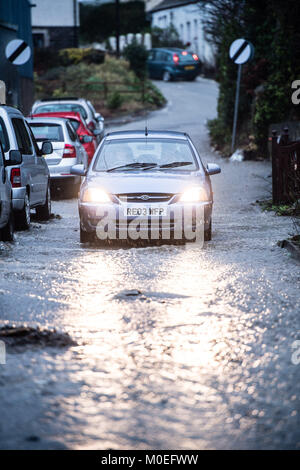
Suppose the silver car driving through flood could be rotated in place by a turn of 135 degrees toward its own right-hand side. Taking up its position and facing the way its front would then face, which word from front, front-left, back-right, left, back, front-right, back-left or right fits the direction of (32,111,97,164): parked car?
front-right

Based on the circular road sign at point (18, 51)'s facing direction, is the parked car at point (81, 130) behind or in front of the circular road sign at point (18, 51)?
in front

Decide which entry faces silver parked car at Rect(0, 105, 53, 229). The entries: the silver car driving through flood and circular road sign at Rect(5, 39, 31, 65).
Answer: the circular road sign

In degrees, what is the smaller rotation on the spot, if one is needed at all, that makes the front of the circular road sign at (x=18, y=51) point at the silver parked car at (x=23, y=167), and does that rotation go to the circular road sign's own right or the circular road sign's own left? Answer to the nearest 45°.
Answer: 0° — it already faces it

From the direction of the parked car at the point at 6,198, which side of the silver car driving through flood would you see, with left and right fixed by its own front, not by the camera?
right

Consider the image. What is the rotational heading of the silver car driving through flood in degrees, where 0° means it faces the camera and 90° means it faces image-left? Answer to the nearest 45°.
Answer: approximately 0°

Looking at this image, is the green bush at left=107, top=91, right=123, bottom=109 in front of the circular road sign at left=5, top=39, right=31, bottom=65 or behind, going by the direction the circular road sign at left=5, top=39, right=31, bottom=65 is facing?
behind

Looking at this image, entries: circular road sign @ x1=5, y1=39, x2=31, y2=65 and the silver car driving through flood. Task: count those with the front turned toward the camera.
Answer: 2

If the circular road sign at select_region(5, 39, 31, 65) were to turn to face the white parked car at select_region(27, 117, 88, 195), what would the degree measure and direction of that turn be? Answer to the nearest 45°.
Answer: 0° — it already faces it

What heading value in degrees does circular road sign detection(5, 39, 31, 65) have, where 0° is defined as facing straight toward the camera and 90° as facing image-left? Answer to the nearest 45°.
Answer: approximately 0°

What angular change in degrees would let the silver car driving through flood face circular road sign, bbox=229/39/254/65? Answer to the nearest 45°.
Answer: approximately 180°
